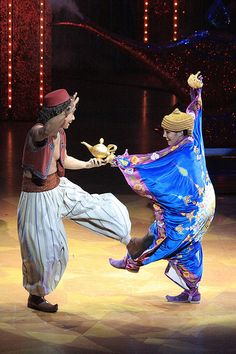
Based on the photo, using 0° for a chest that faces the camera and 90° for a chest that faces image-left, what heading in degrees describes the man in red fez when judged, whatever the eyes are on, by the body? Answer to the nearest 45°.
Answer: approximately 270°

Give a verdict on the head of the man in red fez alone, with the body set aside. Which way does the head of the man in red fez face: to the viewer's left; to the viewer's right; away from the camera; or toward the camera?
to the viewer's right

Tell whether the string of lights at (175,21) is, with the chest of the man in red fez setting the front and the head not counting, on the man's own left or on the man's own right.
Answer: on the man's own left

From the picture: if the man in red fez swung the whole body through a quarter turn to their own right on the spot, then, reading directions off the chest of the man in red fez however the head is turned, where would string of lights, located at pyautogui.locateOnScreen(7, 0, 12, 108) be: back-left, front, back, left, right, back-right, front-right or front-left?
back
